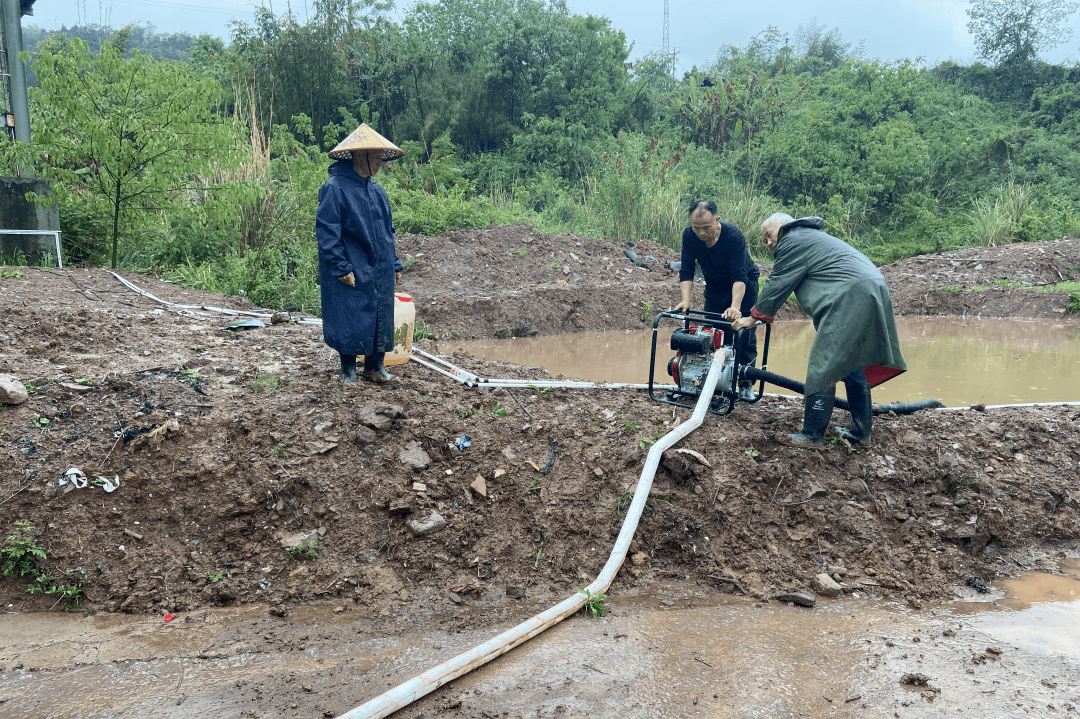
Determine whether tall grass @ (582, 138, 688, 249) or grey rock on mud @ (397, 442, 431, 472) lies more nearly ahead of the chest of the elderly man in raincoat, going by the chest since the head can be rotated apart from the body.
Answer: the grey rock on mud

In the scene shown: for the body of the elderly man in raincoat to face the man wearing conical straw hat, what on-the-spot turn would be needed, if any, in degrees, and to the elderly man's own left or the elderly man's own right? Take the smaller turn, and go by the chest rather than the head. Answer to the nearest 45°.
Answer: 0° — they already face them

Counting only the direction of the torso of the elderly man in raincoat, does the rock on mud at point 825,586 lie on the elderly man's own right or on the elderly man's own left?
on the elderly man's own left

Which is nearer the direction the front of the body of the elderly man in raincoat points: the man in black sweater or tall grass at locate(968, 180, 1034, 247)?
the man in black sweater

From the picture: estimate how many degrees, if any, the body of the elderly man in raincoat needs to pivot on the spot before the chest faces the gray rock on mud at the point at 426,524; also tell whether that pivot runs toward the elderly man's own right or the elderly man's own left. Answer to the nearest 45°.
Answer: approximately 45° to the elderly man's own left

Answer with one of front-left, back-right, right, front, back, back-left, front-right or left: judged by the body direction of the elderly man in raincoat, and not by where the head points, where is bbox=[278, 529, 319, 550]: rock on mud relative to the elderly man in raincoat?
front-left

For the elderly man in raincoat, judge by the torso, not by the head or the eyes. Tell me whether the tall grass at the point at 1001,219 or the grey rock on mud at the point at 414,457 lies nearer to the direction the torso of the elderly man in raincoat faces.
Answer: the grey rock on mud

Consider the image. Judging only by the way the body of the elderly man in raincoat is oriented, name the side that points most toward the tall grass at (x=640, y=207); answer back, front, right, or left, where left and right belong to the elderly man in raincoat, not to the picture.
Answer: right

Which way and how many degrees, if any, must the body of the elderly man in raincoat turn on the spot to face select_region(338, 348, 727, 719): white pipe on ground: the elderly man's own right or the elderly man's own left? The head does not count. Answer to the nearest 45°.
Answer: approximately 45° to the elderly man's own left

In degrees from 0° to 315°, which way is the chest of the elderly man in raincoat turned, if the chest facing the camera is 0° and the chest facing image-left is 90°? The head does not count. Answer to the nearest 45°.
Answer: approximately 90°

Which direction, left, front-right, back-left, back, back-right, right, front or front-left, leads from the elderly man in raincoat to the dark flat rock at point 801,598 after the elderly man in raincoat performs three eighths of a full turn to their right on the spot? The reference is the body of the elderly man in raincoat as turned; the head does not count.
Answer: back-right

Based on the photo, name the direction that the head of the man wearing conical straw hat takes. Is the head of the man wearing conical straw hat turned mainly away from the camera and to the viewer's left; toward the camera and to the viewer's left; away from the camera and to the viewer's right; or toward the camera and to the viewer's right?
toward the camera and to the viewer's right

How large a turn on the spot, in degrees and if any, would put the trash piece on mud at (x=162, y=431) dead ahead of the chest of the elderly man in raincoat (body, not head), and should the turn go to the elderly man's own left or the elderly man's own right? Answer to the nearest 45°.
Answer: approximately 45° to the elderly man's own left

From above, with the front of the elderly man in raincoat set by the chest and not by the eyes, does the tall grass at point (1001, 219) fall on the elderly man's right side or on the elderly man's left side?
on the elderly man's right side

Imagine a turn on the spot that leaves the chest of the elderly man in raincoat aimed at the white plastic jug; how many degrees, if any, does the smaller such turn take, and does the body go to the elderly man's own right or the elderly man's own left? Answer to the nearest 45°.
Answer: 0° — they already face it
